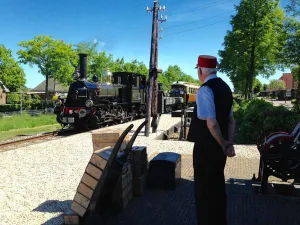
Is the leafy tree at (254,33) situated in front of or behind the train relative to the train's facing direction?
behind

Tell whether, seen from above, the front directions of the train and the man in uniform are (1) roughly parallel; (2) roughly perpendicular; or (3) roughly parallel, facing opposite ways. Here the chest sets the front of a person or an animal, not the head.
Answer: roughly perpendicular

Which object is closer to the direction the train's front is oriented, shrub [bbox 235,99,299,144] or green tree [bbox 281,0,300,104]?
the shrub

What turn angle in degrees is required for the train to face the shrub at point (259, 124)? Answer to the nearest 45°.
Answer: approximately 90° to its left

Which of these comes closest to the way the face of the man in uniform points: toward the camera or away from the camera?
away from the camera

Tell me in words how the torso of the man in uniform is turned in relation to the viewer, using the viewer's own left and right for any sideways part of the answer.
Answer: facing away from the viewer and to the left of the viewer

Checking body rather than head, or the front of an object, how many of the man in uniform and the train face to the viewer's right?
0

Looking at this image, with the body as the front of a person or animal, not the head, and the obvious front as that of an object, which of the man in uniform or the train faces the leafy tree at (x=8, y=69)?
the man in uniform

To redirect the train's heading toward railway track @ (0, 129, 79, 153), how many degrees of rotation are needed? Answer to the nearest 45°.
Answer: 0° — it already faces it

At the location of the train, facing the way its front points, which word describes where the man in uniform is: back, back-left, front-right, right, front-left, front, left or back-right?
front-left

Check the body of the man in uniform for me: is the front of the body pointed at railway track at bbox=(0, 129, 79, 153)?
yes

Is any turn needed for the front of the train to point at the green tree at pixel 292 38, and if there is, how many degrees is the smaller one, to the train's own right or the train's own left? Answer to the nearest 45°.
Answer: approximately 135° to the train's own left

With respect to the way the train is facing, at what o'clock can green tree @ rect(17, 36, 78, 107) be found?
The green tree is roughly at 4 o'clock from the train.

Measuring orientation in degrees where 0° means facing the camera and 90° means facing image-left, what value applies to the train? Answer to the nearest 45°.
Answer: approximately 45°
